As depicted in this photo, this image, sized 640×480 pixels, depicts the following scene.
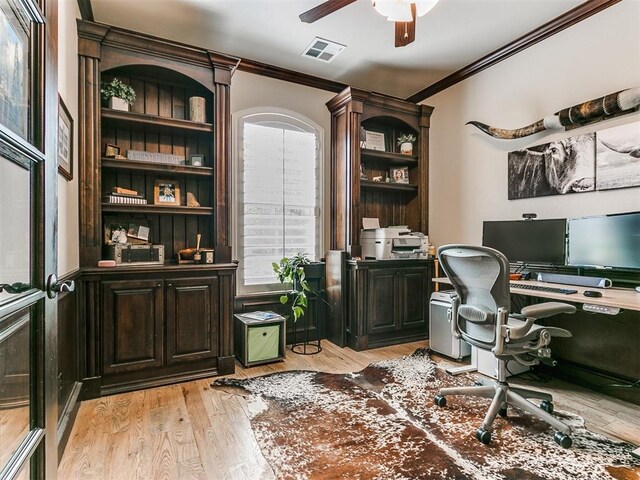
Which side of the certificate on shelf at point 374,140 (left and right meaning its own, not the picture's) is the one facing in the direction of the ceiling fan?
front

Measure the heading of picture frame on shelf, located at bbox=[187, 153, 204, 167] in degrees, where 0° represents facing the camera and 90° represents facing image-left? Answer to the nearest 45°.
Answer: approximately 0°

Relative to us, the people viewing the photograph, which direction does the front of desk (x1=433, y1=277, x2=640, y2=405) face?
facing the viewer and to the left of the viewer

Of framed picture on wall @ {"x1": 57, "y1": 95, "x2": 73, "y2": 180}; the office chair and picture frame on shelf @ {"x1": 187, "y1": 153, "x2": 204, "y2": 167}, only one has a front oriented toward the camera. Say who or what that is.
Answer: the picture frame on shelf

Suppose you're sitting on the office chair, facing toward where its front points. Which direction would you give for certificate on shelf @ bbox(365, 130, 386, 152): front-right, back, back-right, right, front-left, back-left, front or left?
left

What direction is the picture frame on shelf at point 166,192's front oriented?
toward the camera

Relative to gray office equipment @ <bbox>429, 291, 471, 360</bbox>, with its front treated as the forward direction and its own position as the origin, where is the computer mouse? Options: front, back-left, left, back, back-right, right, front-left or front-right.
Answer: left

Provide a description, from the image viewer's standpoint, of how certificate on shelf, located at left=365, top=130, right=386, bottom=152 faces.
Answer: facing the viewer

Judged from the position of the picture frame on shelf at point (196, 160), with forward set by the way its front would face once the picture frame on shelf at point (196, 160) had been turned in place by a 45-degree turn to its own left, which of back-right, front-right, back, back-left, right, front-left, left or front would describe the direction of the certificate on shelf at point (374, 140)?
front-left

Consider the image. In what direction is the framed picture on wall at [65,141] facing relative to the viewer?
to the viewer's right

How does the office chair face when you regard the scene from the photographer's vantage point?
facing away from the viewer and to the right of the viewer

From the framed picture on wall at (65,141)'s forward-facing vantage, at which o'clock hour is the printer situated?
The printer is roughly at 12 o'clock from the framed picture on wall.

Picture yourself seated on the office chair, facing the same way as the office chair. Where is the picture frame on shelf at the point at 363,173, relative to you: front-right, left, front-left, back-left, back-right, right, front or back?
left

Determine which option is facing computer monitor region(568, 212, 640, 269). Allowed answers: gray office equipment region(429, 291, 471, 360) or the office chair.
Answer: the office chair

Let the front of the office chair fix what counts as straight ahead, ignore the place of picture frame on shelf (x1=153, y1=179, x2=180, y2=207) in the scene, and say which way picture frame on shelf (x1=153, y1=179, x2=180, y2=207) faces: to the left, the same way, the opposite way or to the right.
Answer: to the right

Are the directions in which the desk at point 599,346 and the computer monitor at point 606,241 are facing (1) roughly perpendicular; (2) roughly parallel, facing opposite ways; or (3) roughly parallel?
roughly parallel

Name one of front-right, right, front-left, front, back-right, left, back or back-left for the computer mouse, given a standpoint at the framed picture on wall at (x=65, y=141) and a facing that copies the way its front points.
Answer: front-right
